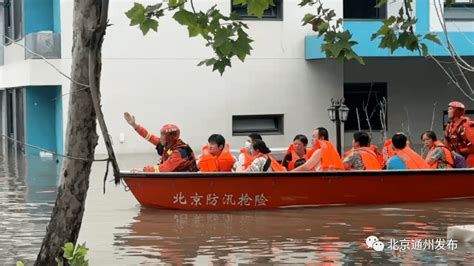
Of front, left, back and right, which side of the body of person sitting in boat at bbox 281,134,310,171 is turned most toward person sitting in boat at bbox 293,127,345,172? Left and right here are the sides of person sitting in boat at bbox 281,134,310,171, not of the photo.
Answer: left

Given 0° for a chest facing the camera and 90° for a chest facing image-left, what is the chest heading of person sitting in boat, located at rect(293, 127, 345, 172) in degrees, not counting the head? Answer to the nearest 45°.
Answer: approximately 90°

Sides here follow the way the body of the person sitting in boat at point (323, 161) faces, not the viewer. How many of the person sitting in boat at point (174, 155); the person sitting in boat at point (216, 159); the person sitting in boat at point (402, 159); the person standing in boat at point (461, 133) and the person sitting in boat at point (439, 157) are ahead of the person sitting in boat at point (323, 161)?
2

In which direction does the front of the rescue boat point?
to the viewer's left

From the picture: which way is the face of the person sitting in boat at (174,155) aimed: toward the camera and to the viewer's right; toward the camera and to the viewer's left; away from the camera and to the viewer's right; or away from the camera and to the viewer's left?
toward the camera and to the viewer's left

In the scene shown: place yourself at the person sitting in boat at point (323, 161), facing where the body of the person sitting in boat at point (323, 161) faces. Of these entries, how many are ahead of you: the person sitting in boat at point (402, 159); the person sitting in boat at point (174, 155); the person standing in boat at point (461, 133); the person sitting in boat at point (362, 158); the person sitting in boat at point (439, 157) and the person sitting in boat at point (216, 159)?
2

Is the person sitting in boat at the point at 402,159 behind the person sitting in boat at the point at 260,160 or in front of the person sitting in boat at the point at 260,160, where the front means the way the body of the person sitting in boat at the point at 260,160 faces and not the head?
behind
